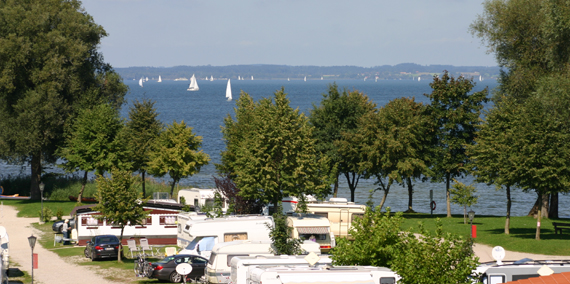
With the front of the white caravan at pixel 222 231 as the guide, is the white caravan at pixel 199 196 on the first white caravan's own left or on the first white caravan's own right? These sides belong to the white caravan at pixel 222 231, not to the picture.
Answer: on the first white caravan's own right

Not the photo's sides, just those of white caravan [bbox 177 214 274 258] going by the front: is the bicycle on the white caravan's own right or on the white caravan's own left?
on the white caravan's own left

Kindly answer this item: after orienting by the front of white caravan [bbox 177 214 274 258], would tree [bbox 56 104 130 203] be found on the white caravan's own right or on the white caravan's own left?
on the white caravan's own right

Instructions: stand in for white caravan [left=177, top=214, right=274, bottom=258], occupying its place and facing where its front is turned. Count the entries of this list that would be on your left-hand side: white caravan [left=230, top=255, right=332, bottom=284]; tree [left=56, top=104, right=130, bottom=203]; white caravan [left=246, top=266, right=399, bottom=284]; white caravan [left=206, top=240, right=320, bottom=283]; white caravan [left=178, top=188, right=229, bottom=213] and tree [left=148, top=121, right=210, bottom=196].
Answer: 3

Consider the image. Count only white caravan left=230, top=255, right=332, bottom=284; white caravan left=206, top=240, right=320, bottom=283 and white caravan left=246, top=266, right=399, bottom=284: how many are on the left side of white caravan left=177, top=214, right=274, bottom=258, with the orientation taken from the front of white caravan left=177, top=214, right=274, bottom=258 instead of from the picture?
3

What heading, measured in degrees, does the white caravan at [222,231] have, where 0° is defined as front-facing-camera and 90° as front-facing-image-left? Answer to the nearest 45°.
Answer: approximately 90°

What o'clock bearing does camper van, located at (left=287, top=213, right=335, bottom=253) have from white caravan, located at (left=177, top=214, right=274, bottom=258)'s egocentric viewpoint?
The camper van is roughly at 5 o'clock from the white caravan.

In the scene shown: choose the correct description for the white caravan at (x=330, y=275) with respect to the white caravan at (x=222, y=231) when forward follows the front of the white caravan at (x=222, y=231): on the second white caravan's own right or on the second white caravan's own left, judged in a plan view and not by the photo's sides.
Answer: on the second white caravan's own left

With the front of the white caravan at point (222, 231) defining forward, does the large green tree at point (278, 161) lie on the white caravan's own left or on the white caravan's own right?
on the white caravan's own right

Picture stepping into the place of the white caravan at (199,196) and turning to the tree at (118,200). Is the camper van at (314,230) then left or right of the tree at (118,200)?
left

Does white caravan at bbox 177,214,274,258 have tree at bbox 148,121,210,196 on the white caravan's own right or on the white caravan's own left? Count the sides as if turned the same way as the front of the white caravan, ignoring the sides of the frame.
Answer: on the white caravan's own right

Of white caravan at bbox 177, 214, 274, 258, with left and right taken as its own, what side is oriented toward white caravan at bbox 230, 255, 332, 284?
left
